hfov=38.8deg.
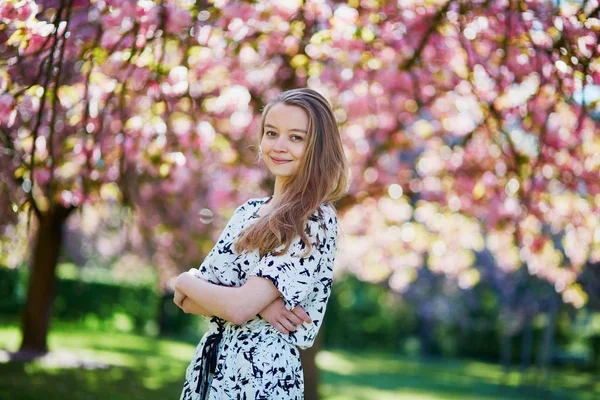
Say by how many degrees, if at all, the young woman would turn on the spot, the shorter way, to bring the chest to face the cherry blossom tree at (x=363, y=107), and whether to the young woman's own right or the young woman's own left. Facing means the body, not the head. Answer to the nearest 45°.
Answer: approximately 135° to the young woman's own right

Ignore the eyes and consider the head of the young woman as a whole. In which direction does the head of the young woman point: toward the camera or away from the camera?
toward the camera

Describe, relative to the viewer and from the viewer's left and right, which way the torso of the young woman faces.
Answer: facing the viewer and to the left of the viewer
